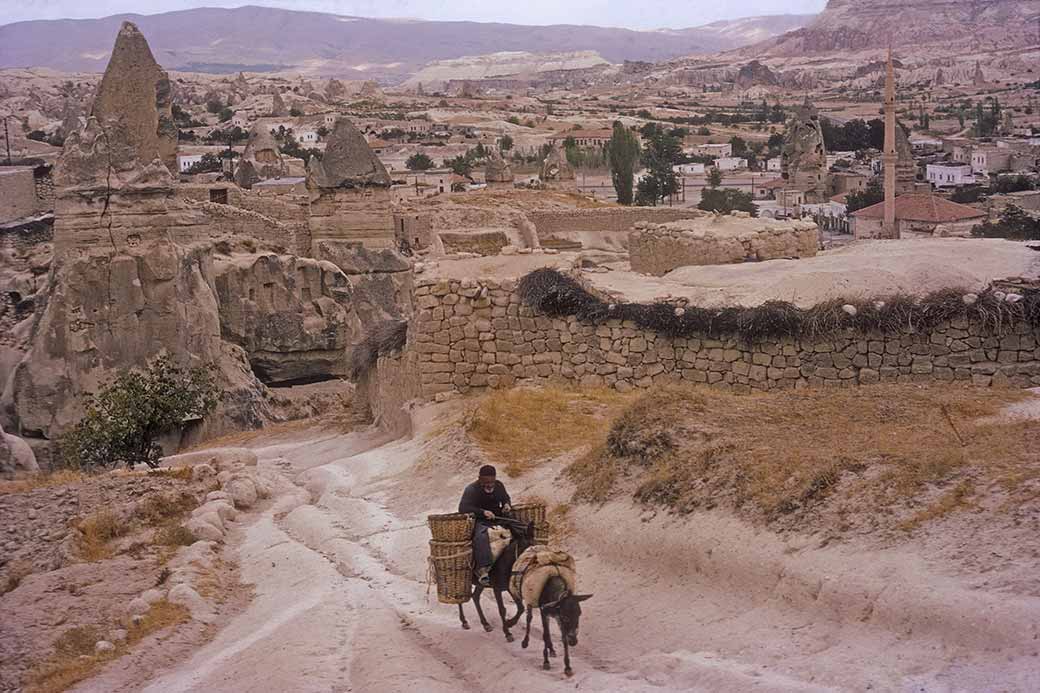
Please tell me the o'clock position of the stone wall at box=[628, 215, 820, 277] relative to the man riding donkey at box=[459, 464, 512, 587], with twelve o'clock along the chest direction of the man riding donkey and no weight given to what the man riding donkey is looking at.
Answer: The stone wall is roughly at 8 o'clock from the man riding donkey.

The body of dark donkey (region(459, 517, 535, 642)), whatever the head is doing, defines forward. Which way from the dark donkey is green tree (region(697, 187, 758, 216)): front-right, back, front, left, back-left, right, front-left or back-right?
back-left

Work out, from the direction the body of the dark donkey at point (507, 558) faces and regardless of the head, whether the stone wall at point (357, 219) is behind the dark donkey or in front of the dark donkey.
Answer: behind

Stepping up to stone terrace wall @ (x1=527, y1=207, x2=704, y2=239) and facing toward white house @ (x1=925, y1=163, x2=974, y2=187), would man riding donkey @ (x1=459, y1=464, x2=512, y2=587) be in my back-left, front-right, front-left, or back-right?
back-right

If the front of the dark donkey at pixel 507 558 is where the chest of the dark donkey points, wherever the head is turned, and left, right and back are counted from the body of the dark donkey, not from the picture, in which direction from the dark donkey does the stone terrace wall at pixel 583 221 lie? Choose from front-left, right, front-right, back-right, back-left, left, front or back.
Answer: back-left

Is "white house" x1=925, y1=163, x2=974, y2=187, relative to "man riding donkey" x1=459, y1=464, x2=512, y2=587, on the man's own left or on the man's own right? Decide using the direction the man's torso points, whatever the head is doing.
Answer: on the man's own left

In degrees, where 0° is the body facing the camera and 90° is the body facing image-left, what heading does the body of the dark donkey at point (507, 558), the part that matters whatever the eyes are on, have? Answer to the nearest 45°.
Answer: approximately 315°

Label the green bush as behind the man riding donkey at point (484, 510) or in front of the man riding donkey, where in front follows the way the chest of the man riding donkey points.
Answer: behind

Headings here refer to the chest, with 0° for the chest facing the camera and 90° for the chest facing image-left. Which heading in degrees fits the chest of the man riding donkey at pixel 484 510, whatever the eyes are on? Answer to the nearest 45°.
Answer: approximately 315°

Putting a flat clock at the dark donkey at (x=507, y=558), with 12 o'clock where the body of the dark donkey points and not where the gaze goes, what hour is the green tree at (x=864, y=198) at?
The green tree is roughly at 8 o'clock from the dark donkey.
